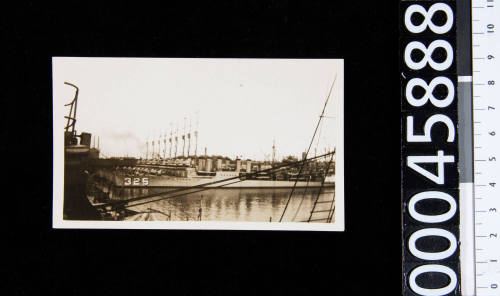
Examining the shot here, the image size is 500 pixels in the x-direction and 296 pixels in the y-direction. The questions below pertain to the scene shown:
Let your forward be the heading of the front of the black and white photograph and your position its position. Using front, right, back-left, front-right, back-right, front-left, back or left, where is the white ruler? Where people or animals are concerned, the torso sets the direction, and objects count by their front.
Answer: left

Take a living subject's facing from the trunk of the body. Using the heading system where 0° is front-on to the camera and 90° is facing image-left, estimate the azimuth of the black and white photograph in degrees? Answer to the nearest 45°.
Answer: approximately 0°
